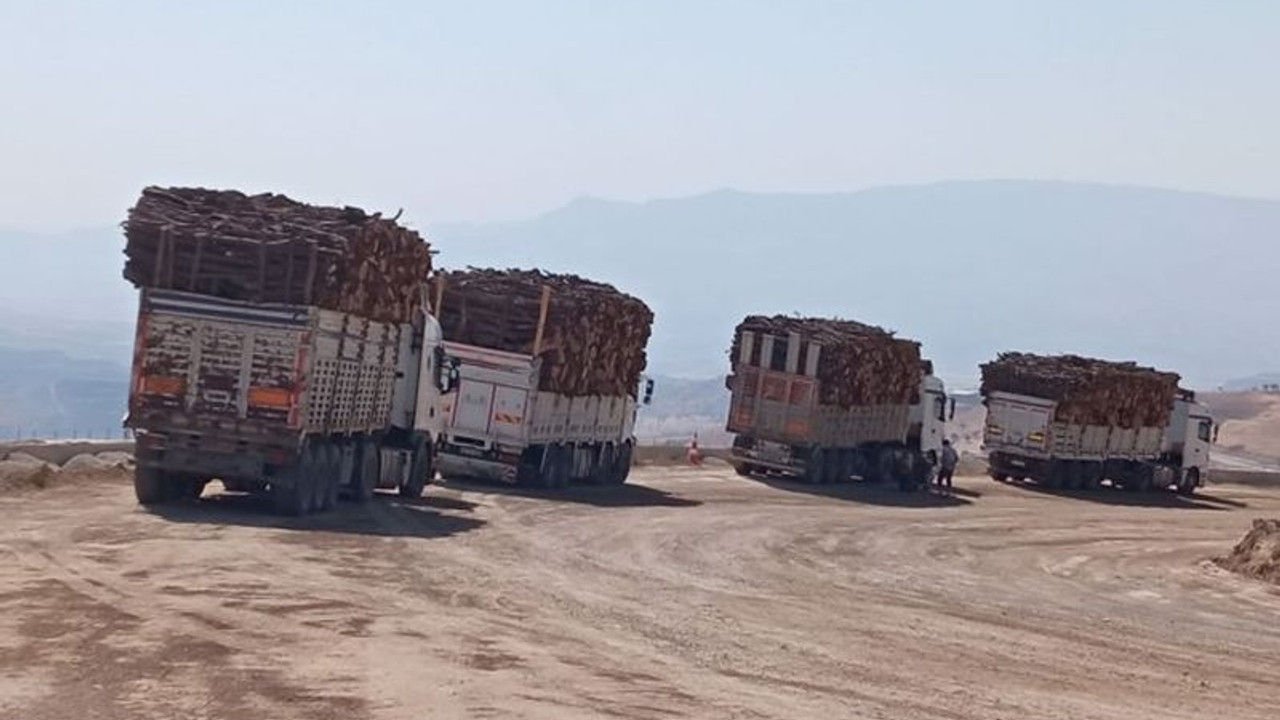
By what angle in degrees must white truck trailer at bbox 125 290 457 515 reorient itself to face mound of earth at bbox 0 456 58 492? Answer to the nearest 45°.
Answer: approximately 90° to its left

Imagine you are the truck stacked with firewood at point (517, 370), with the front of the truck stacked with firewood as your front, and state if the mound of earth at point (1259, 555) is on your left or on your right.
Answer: on your right

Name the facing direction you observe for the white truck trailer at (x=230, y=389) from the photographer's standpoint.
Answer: facing away from the viewer and to the right of the viewer

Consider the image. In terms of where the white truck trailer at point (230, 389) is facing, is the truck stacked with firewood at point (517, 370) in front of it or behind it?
in front

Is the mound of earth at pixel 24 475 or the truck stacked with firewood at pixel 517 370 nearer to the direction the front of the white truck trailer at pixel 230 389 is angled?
the truck stacked with firewood

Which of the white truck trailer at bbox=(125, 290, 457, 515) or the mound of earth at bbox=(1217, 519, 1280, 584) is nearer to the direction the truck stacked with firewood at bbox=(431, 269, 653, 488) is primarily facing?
the mound of earth

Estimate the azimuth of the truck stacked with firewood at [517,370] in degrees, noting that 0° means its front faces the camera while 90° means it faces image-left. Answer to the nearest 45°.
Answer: approximately 225°
